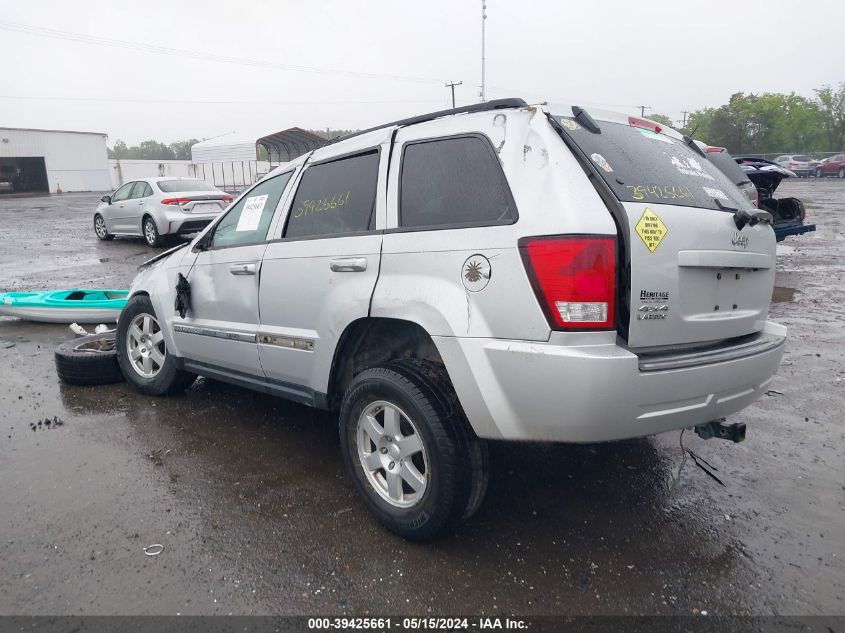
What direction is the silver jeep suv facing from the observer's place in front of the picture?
facing away from the viewer and to the left of the viewer

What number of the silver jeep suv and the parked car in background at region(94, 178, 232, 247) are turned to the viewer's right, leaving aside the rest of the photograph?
0

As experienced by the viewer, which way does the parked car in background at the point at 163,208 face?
facing away from the viewer and to the left of the viewer

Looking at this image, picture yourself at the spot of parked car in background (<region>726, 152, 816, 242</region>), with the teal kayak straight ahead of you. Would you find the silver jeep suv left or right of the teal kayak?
left

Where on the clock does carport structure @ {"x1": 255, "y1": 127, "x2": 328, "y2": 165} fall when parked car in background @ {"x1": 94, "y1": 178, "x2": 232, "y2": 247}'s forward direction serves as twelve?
The carport structure is roughly at 2 o'clock from the parked car in background.

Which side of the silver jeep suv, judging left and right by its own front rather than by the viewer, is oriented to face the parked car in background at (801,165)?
right

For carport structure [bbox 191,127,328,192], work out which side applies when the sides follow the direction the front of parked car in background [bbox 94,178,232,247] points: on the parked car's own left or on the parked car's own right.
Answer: on the parked car's own right

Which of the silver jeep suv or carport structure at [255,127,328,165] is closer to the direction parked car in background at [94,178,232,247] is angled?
the carport structure

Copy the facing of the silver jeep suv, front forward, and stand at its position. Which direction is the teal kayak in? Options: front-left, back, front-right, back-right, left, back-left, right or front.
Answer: front

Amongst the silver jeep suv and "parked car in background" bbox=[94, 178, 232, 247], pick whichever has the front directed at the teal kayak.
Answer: the silver jeep suv

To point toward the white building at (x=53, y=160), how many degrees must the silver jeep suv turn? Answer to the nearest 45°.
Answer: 0° — it already faces it

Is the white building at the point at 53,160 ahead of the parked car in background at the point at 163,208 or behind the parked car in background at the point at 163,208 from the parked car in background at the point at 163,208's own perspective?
ahead

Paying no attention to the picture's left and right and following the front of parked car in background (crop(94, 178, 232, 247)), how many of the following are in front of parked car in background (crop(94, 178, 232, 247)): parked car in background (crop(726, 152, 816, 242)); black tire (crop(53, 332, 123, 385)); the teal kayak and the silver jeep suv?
0
